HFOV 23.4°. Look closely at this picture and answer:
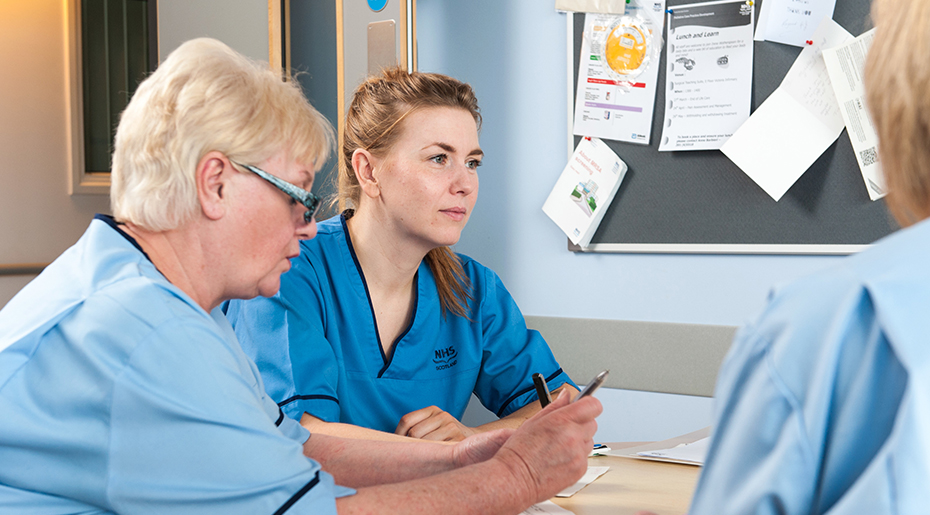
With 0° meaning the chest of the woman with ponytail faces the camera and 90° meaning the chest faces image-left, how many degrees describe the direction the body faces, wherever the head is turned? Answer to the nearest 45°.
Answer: approximately 315°

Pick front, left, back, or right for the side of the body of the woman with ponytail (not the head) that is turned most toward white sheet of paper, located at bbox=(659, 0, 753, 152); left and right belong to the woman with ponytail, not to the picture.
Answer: left

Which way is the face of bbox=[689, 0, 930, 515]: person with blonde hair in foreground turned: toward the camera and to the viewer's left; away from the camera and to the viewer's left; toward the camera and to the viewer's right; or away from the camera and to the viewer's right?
away from the camera and to the viewer's left

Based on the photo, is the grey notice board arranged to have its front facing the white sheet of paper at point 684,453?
yes

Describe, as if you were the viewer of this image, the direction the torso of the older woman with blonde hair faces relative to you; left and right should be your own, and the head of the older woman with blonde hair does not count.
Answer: facing to the right of the viewer

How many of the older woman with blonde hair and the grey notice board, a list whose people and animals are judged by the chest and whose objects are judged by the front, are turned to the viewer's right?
1

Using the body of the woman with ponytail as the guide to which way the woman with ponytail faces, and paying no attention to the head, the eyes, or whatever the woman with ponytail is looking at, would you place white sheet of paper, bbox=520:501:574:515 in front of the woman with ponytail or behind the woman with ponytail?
in front
